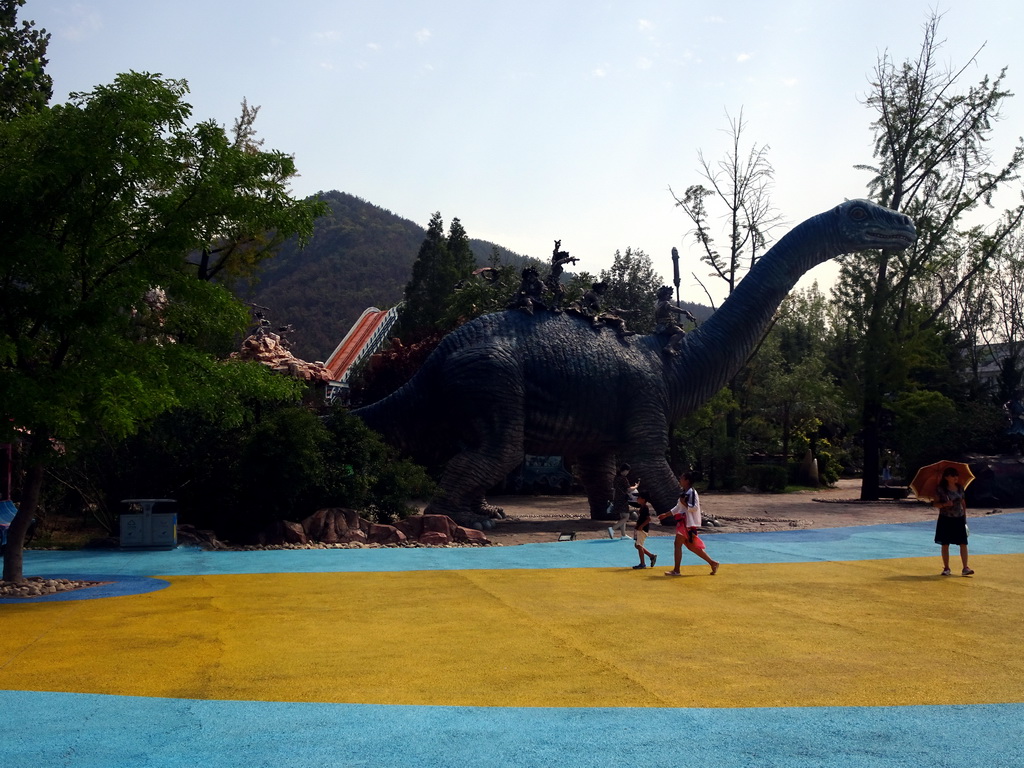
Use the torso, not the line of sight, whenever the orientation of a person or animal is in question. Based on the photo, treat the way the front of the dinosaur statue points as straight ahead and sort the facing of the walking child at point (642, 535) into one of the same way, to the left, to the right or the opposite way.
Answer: the opposite way

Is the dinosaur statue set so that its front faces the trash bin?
no

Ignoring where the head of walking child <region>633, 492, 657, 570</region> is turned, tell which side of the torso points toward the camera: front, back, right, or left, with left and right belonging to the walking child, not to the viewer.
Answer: left

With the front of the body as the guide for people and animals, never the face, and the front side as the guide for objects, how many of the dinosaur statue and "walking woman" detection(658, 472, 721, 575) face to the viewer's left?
1

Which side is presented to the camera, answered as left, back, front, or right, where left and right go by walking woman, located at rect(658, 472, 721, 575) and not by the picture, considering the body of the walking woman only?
left

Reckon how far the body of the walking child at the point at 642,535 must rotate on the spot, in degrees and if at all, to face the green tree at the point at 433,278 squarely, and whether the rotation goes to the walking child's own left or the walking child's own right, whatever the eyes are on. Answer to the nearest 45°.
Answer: approximately 90° to the walking child's own right

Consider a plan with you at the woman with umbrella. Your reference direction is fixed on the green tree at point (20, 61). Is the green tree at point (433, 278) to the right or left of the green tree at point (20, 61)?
right

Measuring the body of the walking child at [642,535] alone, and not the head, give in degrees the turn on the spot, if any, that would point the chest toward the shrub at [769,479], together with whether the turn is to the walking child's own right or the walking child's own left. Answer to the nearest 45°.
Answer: approximately 90° to the walking child's own right

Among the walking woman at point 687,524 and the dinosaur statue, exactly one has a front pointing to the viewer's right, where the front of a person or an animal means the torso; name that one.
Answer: the dinosaur statue

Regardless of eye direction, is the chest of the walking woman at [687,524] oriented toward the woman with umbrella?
no

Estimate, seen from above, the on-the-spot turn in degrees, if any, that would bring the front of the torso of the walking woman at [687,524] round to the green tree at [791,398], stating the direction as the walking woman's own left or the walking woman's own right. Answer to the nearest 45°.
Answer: approximately 90° to the walking woman's own right

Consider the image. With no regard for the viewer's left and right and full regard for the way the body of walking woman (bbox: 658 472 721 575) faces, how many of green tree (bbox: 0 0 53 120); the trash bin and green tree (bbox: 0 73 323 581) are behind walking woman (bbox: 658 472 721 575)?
0

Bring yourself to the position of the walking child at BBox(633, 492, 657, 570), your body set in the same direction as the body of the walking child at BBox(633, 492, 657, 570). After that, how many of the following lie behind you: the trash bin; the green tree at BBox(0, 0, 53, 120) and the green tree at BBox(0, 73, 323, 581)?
0

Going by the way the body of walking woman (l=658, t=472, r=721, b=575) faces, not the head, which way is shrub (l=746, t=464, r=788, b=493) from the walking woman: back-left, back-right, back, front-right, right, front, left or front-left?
right

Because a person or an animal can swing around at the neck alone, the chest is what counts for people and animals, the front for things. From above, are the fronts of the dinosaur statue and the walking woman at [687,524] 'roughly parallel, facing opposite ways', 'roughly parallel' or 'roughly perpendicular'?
roughly parallel, facing opposite ways

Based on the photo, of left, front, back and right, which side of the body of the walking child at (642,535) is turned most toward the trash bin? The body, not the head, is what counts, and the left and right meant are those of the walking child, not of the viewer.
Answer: front

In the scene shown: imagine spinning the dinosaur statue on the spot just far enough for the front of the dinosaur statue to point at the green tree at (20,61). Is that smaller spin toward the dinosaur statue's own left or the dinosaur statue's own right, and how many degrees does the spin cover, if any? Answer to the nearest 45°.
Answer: approximately 180°

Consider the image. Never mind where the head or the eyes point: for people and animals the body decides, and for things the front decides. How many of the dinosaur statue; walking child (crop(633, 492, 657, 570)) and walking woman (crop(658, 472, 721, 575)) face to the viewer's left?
2

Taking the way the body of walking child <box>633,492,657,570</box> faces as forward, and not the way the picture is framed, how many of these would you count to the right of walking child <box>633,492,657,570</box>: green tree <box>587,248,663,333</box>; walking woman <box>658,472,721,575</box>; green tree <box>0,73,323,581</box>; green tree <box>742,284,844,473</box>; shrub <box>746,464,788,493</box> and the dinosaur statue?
4

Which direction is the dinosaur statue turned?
to the viewer's right
